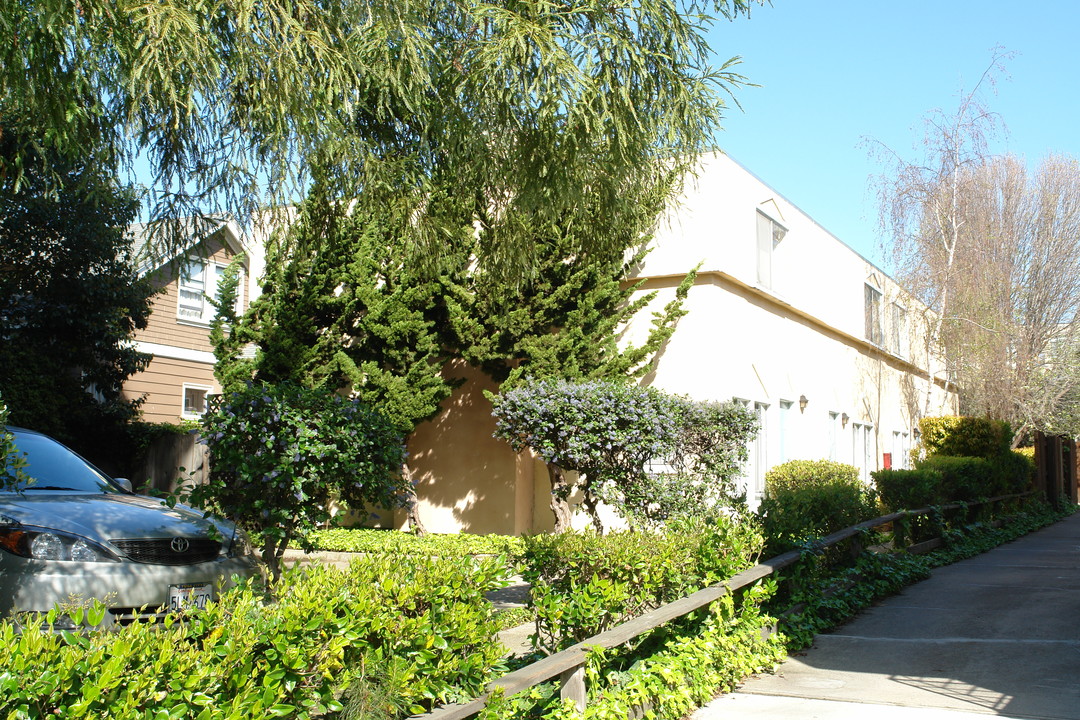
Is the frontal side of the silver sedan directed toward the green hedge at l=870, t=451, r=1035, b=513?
no

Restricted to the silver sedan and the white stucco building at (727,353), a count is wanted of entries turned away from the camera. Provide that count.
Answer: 0

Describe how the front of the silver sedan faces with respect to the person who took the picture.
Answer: facing the viewer and to the right of the viewer

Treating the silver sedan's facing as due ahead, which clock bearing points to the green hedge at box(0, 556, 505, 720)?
The green hedge is roughly at 1 o'clock from the silver sedan.

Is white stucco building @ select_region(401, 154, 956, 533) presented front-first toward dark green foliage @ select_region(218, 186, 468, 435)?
no

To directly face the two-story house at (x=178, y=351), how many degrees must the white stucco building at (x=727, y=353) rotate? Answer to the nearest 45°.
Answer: approximately 135° to its right

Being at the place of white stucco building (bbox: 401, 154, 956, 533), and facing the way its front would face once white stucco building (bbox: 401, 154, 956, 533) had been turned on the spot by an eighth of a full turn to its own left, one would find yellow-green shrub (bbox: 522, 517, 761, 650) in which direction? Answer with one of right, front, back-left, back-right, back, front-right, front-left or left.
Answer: right

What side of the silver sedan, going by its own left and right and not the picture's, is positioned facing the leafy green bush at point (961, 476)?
left

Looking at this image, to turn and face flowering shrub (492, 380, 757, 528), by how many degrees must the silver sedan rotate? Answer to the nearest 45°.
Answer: approximately 90° to its left

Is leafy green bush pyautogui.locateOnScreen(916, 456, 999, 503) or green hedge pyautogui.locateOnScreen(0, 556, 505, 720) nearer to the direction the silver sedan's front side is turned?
the green hedge

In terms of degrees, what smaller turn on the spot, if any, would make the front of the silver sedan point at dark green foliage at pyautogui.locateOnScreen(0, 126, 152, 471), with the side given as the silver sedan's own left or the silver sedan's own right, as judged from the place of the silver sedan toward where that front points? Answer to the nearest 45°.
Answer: approximately 135° to the silver sedan's own left

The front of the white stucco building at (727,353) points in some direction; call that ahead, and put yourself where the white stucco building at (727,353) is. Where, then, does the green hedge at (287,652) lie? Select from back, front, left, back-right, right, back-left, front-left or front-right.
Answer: front-right

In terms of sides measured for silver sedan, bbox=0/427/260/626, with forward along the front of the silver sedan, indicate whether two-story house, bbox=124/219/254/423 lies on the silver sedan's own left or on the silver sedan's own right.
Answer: on the silver sedan's own left
